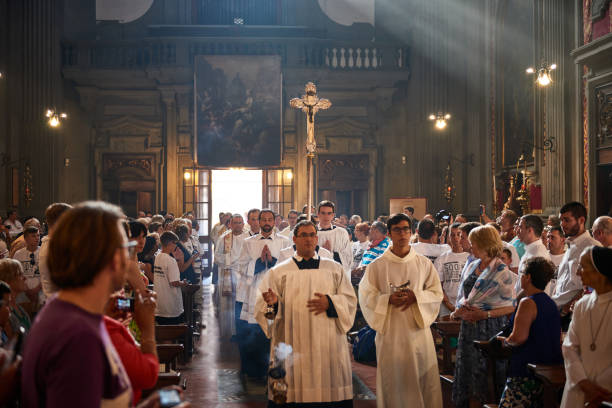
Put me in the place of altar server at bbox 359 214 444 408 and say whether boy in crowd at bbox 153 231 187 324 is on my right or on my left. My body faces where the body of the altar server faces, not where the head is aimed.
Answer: on my right

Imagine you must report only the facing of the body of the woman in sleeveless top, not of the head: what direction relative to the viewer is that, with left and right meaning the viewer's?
facing away from the viewer and to the left of the viewer

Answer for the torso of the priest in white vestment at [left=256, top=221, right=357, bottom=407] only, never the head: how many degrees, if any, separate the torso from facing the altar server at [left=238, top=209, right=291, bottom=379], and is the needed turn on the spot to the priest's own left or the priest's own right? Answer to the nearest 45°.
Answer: approximately 180°

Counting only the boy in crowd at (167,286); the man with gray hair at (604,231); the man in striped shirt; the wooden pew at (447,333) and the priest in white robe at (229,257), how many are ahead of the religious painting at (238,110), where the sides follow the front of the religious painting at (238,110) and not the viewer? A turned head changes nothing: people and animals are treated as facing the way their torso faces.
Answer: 5

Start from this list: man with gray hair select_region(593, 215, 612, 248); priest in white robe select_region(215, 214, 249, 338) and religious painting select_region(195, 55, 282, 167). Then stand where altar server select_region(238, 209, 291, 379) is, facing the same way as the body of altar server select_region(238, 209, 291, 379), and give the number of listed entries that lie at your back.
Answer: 2

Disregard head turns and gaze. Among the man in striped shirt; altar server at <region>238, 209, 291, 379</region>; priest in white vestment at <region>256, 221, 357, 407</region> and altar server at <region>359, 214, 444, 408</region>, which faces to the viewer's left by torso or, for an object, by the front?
the man in striped shirt

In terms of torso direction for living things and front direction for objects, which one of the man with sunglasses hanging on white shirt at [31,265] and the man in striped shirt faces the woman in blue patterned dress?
the man with sunglasses hanging on white shirt

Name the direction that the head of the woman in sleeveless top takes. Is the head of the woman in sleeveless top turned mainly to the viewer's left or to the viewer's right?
to the viewer's left

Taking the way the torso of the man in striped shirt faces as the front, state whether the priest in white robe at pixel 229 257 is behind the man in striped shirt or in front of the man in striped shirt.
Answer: in front

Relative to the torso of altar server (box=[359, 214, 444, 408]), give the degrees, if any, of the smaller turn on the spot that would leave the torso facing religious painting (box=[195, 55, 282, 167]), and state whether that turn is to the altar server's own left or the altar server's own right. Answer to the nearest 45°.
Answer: approximately 180°

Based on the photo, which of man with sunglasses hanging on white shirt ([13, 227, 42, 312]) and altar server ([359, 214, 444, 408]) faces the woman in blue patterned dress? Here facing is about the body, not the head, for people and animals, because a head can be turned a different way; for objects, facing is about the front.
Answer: the man with sunglasses hanging on white shirt
